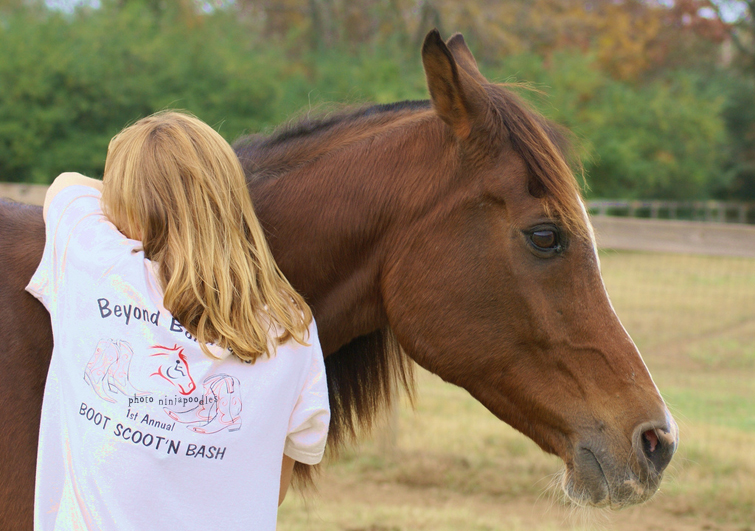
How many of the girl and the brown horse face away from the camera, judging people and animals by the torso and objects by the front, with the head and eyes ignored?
1

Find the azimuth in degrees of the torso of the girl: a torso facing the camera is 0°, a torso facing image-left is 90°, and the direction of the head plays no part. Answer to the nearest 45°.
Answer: approximately 180°

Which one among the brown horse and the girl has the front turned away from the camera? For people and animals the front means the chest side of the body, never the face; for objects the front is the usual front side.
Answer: the girl

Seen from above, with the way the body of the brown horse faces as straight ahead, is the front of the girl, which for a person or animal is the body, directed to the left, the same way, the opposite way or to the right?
to the left

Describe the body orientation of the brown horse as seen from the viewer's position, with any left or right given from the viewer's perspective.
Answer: facing to the right of the viewer

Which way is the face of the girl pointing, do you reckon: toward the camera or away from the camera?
away from the camera

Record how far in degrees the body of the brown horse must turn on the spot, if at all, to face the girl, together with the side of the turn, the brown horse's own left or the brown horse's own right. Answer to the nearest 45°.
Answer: approximately 135° to the brown horse's own right
